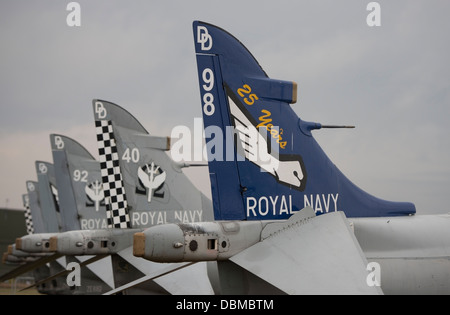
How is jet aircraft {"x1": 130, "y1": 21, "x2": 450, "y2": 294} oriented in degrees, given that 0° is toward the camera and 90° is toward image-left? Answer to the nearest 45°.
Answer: approximately 270°
